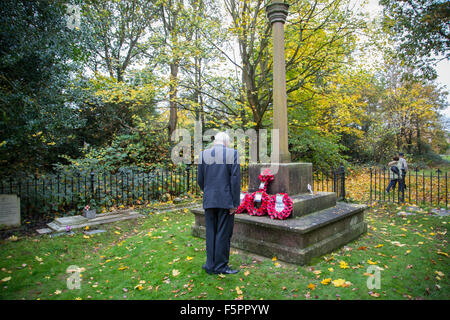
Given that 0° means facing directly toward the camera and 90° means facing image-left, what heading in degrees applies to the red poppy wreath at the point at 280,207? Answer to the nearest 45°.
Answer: approximately 0°

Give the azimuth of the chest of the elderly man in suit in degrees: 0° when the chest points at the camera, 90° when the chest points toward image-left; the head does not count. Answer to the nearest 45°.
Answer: approximately 225°

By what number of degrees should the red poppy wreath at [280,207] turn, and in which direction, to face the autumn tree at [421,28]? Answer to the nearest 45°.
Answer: approximately 135° to its left

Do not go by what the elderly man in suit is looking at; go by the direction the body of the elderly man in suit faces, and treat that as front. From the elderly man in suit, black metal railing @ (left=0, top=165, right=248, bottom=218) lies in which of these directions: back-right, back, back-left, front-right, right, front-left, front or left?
left

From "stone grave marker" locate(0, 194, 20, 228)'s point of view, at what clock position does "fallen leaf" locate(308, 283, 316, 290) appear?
The fallen leaf is roughly at 11 o'clock from the stone grave marker.

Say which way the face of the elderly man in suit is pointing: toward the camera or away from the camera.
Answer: away from the camera

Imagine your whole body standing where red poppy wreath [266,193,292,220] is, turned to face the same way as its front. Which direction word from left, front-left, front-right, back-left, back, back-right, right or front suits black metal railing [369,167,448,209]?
back-left

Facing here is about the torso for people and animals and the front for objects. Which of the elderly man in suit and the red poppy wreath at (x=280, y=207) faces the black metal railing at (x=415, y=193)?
the elderly man in suit

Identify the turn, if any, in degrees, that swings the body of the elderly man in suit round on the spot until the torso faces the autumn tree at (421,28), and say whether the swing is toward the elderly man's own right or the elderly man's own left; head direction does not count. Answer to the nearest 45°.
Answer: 0° — they already face it

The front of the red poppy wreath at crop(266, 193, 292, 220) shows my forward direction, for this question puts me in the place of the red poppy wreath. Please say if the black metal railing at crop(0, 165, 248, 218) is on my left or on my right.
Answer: on my right

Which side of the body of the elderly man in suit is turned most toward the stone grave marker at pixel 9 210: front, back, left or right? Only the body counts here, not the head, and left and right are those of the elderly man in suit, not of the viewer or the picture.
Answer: left

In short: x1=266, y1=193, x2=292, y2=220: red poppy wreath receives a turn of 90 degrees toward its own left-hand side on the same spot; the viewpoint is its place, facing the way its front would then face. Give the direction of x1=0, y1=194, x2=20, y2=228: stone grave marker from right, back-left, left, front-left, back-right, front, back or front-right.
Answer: back

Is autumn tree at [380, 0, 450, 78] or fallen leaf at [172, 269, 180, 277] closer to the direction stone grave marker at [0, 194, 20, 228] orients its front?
the fallen leaf

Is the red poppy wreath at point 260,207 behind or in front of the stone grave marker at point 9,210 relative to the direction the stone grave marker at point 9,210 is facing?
in front

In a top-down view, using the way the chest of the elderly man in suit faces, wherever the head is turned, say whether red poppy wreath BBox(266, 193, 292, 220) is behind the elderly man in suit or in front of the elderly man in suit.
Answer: in front
